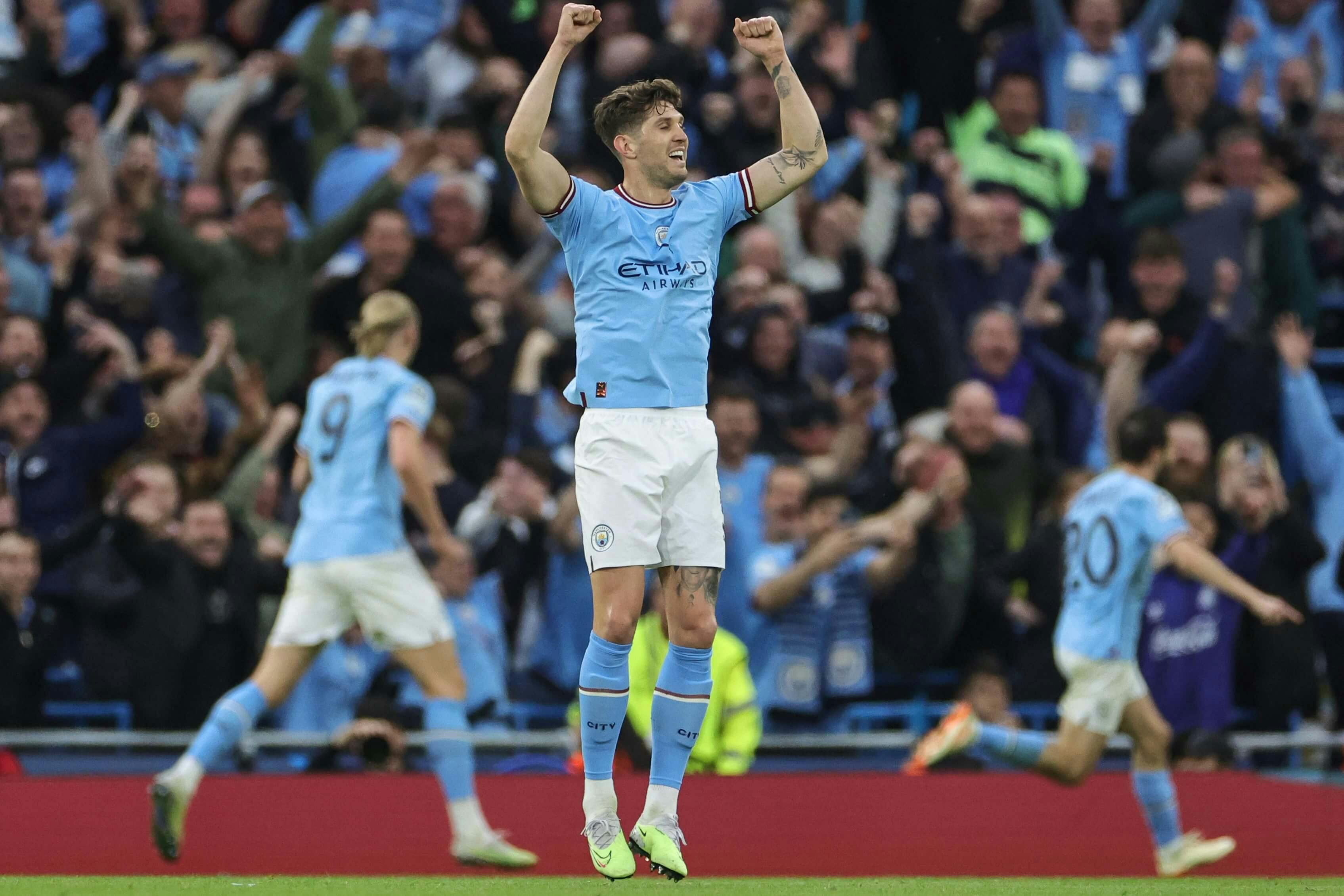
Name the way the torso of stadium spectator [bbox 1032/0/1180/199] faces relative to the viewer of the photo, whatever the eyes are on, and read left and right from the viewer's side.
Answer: facing the viewer

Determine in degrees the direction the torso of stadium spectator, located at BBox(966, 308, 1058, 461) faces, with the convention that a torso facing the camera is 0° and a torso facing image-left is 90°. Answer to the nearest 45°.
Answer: approximately 0°

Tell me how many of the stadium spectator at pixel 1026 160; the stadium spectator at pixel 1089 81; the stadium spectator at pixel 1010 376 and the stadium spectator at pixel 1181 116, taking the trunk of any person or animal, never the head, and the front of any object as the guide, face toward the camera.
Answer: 4

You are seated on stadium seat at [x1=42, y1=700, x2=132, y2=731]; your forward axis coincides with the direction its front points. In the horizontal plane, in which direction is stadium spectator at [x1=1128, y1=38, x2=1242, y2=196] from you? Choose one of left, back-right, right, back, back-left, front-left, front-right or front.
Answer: left

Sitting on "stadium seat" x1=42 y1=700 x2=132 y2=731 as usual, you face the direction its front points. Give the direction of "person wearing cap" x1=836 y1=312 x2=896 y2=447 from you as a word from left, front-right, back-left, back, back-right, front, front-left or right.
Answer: left

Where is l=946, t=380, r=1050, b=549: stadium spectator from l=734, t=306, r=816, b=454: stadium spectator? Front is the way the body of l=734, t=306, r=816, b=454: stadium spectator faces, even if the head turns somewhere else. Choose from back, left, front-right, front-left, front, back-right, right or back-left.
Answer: left

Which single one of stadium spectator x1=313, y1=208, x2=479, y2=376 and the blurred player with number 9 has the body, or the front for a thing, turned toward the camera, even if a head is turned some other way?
the stadium spectator

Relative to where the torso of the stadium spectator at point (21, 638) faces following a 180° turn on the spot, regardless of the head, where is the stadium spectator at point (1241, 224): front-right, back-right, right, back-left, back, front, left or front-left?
right

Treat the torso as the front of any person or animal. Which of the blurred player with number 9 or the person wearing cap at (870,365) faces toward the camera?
the person wearing cap

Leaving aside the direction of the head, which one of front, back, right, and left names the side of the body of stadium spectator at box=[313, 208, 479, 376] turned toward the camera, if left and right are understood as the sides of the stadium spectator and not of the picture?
front

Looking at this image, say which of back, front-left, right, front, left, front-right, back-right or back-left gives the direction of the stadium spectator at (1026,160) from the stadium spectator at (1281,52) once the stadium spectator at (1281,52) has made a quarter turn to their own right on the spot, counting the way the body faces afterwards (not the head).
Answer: front-left

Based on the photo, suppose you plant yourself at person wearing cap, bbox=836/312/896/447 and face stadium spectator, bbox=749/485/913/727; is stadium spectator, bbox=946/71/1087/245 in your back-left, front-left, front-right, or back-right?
back-left

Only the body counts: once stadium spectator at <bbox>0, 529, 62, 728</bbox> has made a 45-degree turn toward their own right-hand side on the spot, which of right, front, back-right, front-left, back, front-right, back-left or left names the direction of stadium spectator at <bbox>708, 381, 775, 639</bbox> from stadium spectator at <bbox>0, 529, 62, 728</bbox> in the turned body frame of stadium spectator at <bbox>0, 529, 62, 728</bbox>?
back-left

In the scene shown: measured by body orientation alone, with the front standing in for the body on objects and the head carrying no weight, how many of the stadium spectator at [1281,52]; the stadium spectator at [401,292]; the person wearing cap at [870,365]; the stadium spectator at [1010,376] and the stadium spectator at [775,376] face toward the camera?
5

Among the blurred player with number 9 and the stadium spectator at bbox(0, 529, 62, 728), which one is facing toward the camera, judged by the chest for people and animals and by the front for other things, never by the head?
the stadium spectator
